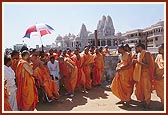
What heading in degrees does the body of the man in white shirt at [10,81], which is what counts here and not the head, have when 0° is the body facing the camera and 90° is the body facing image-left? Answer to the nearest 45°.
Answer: approximately 270°

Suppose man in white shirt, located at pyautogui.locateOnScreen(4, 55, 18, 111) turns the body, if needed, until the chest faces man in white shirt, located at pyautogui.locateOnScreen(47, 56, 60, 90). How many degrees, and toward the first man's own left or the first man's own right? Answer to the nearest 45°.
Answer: approximately 45° to the first man's own left
